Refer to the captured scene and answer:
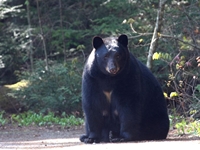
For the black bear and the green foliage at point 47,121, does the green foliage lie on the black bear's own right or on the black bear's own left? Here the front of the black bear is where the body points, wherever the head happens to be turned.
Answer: on the black bear's own right

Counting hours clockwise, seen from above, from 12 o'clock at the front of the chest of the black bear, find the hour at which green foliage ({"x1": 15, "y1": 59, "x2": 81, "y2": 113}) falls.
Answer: The green foliage is roughly at 4 o'clock from the black bear.

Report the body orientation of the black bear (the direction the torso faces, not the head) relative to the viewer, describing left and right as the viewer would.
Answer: facing the viewer and to the left of the viewer
